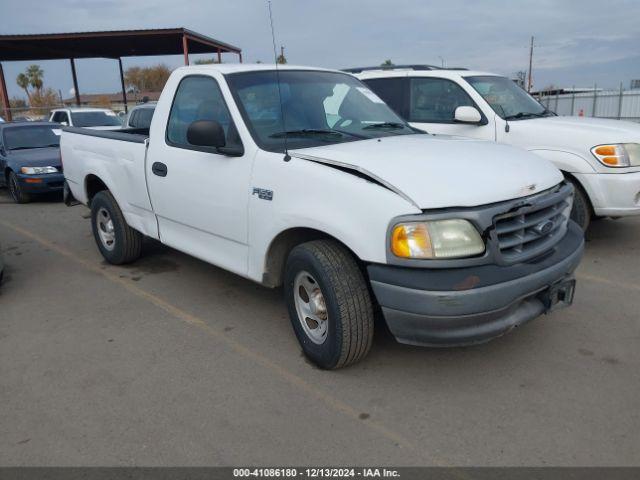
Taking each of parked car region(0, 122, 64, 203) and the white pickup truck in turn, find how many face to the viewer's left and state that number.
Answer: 0

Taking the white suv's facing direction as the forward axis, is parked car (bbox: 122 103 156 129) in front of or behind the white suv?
behind

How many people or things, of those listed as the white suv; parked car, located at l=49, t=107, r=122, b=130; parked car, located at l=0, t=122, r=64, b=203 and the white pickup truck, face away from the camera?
0

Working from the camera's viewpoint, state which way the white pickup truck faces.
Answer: facing the viewer and to the right of the viewer

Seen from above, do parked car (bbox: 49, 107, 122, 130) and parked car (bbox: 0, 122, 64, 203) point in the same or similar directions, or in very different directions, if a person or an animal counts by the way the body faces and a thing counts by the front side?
same or similar directions

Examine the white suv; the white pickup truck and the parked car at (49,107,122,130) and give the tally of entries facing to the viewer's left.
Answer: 0

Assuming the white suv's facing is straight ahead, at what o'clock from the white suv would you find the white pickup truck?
The white pickup truck is roughly at 2 o'clock from the white suv.

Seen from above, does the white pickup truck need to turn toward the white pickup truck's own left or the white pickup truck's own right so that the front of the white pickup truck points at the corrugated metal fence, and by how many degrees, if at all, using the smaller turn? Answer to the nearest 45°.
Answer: approximately 90° to the white pickup truck's own left

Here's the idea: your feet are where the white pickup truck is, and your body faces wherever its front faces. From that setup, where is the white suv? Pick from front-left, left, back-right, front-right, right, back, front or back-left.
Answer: left

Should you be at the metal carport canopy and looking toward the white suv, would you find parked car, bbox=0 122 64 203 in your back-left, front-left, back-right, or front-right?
front-right

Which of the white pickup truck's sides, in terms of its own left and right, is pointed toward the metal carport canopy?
back

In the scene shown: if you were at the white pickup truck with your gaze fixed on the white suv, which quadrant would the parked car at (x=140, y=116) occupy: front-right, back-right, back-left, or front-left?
front-left

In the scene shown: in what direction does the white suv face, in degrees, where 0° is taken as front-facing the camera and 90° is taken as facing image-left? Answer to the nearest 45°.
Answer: approximately 315°

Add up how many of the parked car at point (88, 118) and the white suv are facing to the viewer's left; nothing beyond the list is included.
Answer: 0

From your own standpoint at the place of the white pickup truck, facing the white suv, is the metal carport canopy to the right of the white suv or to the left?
left

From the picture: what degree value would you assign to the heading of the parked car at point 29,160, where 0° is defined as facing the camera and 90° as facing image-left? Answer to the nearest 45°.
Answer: approximately 315°

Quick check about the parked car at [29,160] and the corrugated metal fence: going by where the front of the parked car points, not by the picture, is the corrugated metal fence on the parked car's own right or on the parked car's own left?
on the parked car's own left
